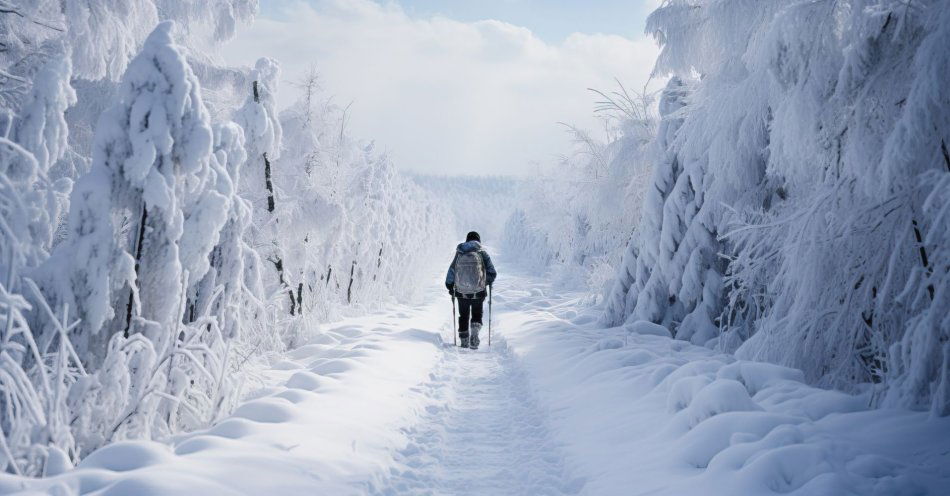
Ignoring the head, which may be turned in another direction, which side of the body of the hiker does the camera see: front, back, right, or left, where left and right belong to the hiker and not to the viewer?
back

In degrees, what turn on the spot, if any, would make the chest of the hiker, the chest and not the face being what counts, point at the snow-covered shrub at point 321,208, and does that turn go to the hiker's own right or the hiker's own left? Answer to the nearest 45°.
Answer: approximately 45° to the hiker's own left
